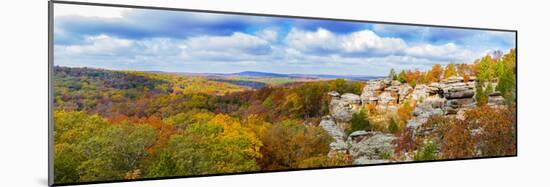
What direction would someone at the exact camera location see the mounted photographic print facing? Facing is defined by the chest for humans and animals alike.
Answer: facing the viewer and to the right of the viewer
